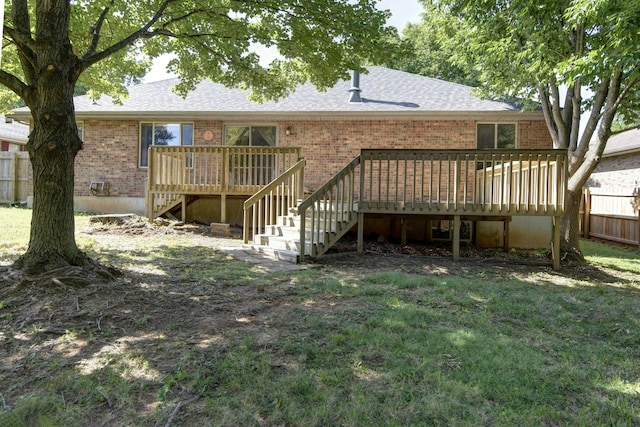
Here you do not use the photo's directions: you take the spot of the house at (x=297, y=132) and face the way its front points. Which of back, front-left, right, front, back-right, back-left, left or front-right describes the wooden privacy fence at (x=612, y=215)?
right

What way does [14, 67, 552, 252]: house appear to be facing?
away from the camera

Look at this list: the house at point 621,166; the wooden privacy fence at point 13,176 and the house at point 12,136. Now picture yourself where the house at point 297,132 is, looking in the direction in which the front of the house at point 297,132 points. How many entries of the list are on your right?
1

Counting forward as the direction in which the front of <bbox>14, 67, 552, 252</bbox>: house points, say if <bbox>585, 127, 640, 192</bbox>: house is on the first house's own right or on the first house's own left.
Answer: on the first house's own right

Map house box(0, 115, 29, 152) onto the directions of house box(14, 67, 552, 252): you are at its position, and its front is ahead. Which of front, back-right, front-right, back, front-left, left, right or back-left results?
front-left

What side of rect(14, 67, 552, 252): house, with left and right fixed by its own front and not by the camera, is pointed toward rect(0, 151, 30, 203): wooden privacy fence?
left

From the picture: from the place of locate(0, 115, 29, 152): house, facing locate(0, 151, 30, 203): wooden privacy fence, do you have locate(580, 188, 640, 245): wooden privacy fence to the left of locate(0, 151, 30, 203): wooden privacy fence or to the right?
left
